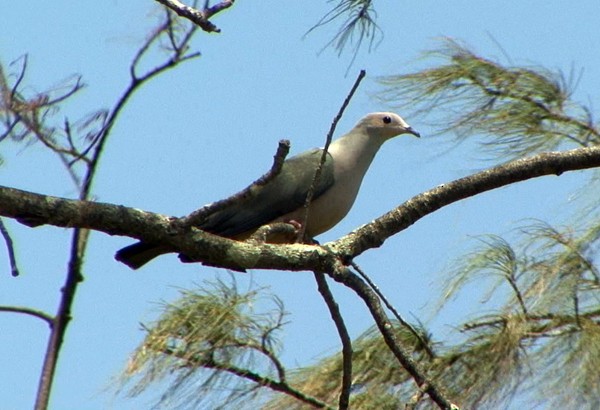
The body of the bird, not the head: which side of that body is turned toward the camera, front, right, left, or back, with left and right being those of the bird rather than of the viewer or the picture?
right
